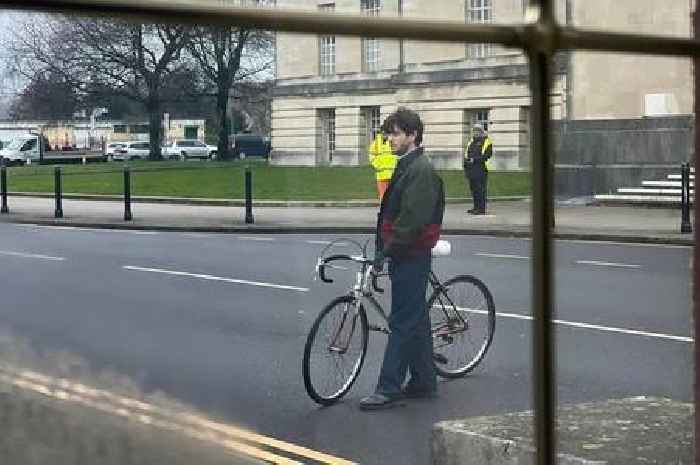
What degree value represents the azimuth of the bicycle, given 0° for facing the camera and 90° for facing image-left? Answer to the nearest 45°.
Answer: approximately 45°
